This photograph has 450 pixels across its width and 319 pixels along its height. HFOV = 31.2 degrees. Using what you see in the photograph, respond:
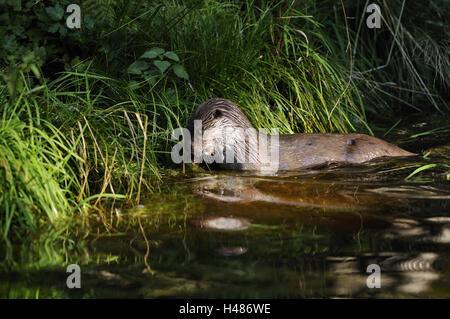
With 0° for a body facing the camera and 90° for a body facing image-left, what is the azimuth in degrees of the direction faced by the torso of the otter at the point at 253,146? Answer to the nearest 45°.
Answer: approximately 90°
